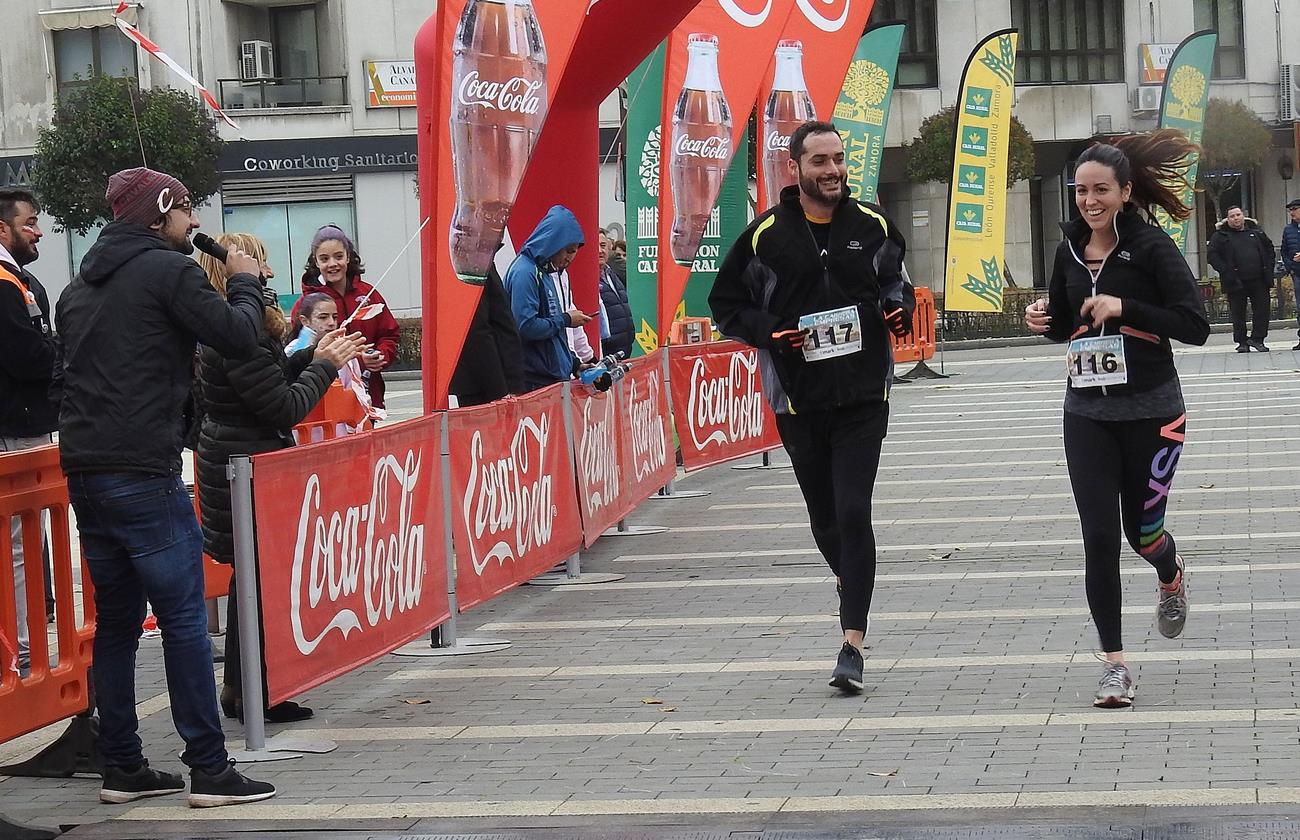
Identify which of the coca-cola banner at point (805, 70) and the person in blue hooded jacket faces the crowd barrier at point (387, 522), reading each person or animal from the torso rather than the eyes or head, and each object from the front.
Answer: the coca-cola banner

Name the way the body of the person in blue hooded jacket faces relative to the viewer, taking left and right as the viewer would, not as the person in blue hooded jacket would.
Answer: facing to the right of the viewer

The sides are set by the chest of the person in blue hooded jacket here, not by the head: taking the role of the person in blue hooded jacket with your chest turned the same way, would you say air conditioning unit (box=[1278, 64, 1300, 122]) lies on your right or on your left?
on your left

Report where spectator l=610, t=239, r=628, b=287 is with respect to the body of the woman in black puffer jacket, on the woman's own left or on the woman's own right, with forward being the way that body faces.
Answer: on the woman's own left

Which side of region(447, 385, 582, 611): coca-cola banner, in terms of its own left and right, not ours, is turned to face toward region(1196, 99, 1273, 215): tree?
left

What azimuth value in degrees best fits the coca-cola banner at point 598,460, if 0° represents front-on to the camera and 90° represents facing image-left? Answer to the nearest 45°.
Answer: approximately 315°

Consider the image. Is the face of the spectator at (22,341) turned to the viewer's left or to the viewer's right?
to the viewer's right

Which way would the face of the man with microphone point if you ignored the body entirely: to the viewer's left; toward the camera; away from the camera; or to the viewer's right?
to the viewer's right

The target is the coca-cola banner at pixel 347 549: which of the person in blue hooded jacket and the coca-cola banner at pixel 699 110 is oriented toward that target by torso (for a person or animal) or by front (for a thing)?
the coca-cola banner at pixel 699 110

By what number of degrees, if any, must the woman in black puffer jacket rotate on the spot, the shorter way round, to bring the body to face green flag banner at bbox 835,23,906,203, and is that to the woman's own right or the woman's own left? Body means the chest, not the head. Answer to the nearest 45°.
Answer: approximately 45° to the woman's own left
